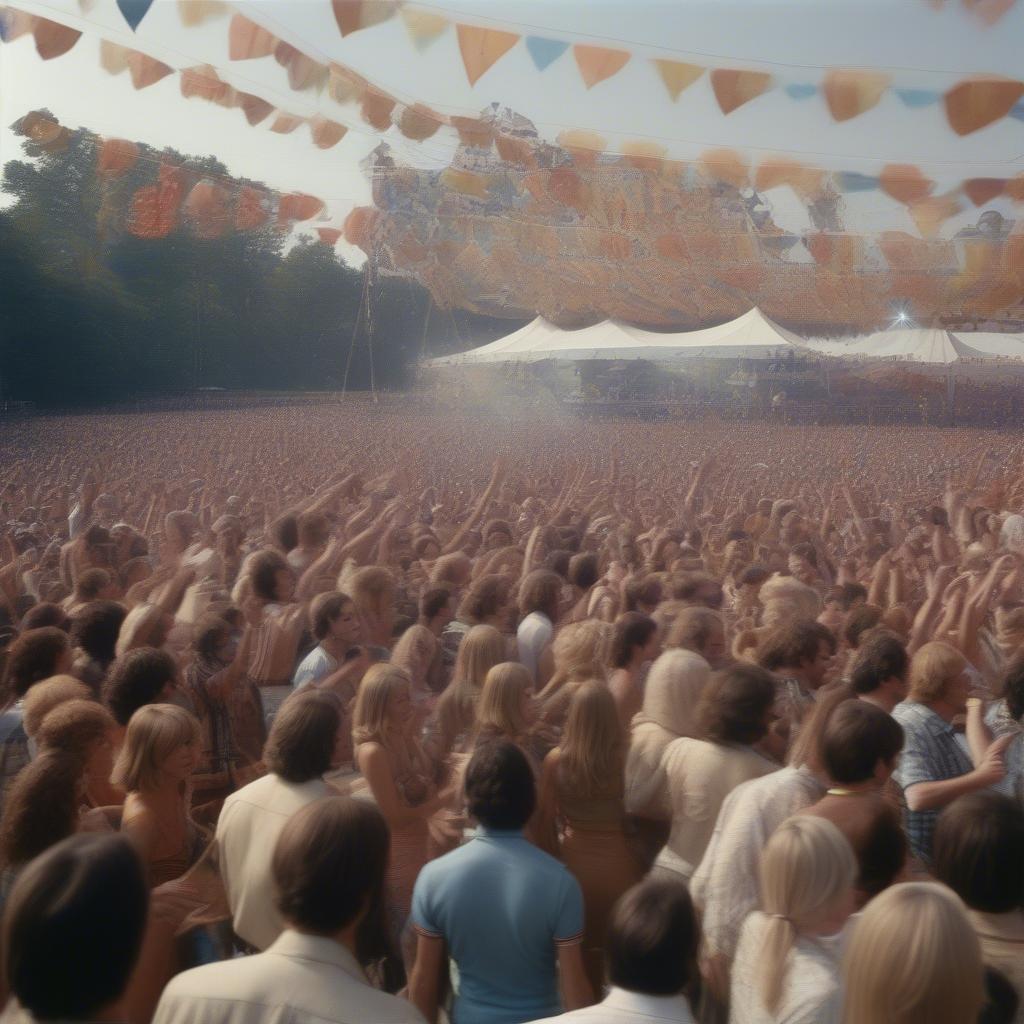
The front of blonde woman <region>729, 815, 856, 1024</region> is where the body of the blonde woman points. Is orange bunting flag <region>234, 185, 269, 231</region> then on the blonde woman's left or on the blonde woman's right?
on the blonde woman's left

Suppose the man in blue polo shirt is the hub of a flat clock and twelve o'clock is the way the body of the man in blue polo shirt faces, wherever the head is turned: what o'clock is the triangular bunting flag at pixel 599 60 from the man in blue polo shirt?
The triangular bunting flag is roughly at 12 o'clock from the man in blue polo shirt.

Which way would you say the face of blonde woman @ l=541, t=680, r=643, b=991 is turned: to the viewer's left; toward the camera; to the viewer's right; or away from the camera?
away from the camera

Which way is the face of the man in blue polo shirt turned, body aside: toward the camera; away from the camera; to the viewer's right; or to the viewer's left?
away from the camera

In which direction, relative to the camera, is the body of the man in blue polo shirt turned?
away from the camera

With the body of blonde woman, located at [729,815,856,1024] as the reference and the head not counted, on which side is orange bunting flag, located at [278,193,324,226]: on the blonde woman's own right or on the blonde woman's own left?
on the blonde woman's own left

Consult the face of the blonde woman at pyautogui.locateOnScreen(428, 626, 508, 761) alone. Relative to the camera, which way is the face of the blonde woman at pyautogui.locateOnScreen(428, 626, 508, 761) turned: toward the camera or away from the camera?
away from the camera

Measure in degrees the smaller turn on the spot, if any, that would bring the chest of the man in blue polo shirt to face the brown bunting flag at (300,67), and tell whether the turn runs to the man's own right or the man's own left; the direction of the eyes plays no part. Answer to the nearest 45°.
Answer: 0° — they already face it

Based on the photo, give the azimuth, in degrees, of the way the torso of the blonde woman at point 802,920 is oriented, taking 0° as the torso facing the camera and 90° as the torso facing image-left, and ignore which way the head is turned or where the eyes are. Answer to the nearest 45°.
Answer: approximately 225°

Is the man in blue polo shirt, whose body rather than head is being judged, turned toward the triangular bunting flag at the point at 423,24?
yes

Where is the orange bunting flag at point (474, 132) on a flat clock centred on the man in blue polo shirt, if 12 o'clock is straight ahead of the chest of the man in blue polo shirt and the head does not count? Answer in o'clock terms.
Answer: The orange bunting flag is roughly at 12 o'clock from the man in blue polo shirt.
